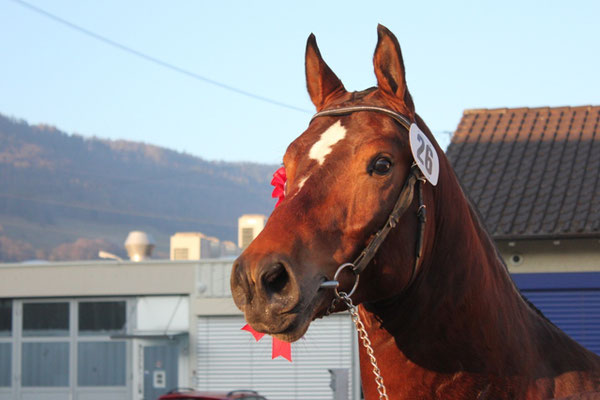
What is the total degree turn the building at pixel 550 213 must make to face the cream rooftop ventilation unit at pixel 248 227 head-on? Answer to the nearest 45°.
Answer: approximately 135° to its right

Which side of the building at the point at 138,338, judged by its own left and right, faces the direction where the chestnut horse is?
front

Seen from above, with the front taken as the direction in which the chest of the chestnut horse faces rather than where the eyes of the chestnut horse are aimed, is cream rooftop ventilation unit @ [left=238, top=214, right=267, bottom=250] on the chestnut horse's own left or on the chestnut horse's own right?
on the chestnut horse's own right

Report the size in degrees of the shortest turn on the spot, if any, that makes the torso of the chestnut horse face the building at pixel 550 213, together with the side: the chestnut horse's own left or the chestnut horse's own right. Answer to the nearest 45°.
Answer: approximately 135° to the chestnut horse's own right

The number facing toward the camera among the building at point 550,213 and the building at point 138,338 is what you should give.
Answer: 2

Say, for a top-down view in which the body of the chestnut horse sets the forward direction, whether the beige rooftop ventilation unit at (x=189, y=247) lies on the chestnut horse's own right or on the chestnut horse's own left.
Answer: on the chestnut horse's own right

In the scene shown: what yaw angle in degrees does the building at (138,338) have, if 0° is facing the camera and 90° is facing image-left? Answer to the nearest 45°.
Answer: approximately 0°

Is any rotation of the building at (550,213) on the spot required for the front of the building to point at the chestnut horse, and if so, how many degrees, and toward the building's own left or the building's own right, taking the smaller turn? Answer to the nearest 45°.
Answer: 0° — it already faces it
